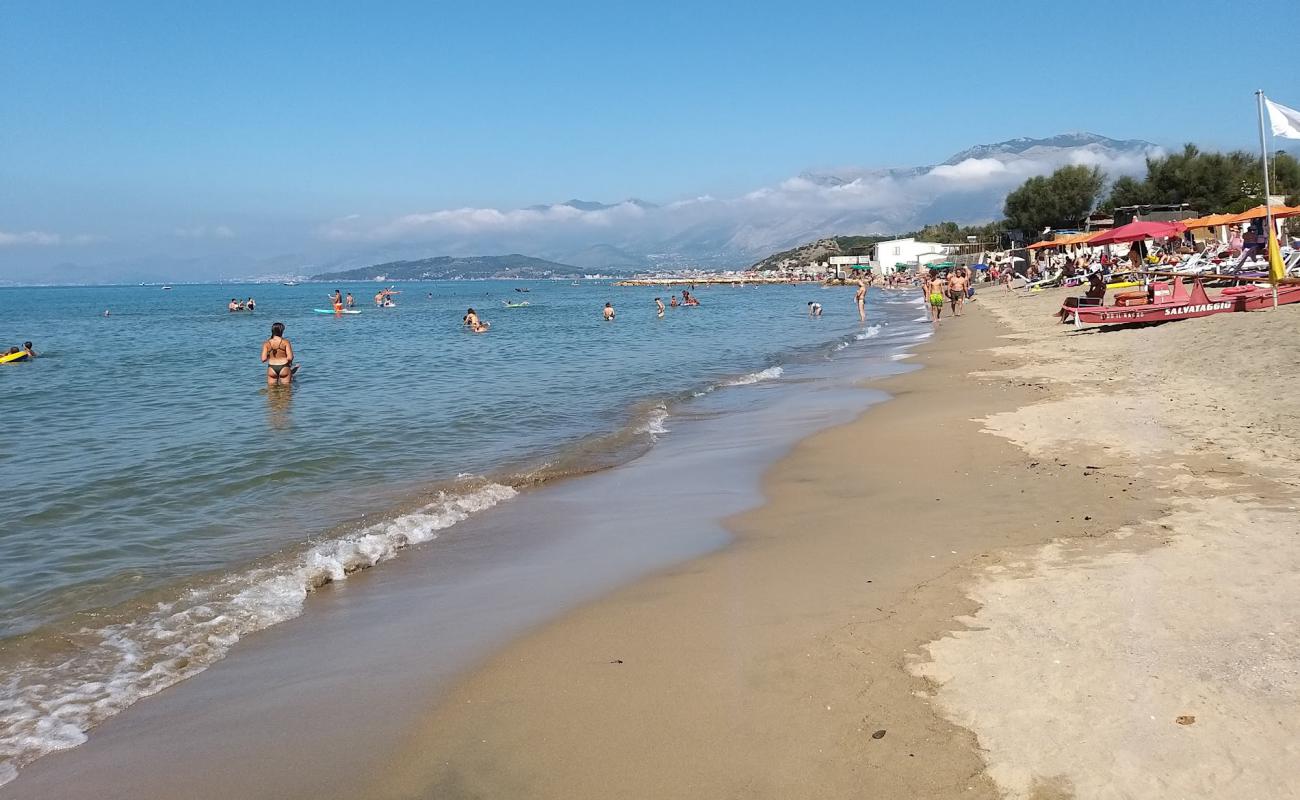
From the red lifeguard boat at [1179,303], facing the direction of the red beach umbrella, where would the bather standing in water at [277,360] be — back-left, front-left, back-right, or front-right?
back-left

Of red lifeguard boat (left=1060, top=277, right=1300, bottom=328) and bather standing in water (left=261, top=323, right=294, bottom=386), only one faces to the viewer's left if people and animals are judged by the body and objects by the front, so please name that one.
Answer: the red lifeguard boat

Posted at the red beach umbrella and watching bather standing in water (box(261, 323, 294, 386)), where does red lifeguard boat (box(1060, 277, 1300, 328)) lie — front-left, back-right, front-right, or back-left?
front-left

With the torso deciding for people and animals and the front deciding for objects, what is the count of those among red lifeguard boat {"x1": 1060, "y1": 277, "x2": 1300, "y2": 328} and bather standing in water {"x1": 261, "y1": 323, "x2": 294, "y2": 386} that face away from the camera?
1

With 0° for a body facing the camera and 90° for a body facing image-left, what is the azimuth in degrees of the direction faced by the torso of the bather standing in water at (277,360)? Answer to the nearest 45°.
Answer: approximately 180°

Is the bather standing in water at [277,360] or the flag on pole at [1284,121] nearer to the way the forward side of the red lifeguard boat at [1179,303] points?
the bather standing in water

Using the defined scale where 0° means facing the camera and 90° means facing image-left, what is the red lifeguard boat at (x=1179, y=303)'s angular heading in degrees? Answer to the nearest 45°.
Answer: approximately 90°

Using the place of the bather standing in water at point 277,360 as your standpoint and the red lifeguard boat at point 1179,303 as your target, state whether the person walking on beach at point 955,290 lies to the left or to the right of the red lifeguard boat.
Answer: left

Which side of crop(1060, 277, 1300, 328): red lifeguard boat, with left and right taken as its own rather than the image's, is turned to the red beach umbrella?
right
